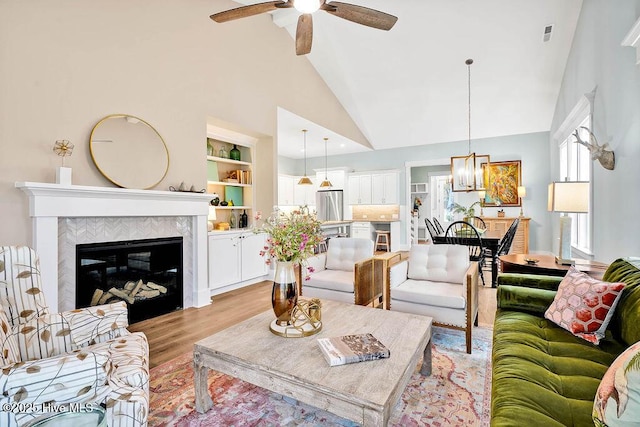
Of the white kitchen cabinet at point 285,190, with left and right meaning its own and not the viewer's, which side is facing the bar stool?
left

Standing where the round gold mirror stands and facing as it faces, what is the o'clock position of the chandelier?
The chandelier is roughly at 11 o'clock from the round gold mirror.

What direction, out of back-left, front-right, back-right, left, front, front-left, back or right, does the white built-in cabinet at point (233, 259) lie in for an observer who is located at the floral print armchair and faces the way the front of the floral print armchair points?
left

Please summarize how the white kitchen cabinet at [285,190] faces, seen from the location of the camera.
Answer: facing the viewer

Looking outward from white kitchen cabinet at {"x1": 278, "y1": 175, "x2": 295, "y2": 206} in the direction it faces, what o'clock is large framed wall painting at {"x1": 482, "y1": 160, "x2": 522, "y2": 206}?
The large framed wall painting is roughly at 10 o'clock from the white kitchen cabinet.

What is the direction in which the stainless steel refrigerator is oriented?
toward the camera

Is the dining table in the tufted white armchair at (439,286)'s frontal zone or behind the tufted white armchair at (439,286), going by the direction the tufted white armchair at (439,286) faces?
behind

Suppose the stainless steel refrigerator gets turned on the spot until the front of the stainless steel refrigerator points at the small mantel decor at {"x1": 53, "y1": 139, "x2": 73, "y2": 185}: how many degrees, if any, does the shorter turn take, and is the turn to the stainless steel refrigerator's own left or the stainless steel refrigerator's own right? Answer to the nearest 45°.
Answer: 0° — it already faces it

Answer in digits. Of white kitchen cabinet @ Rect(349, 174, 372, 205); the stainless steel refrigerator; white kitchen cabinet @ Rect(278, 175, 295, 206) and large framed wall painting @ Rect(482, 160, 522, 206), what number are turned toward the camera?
4

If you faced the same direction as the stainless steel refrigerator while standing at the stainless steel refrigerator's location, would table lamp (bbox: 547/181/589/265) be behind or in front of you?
in front

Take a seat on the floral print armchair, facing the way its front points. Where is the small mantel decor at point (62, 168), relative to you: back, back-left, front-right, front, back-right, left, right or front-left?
back-left

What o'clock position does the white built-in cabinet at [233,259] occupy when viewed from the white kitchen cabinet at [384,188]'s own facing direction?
The white built-in cabinet is roughly at 1 o'clock from the white kitchen cabinet.

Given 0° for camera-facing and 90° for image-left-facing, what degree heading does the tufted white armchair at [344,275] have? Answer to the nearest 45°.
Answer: approximately 45°

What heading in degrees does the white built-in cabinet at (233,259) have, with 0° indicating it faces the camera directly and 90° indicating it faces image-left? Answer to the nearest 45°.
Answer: approximately 315°

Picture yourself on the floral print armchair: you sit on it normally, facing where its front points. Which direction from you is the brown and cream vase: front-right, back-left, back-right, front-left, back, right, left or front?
front-left

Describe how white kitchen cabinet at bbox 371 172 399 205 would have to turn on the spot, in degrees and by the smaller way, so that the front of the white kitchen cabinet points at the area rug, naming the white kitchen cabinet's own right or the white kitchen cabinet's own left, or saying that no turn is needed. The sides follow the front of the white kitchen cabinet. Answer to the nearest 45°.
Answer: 0° — it already faces it

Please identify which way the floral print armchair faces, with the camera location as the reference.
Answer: facing the viewer and to the right of the viewer

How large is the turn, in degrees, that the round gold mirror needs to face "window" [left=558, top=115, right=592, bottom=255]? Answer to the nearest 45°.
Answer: approximately 45° to its left

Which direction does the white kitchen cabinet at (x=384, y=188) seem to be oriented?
toward the camera
